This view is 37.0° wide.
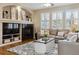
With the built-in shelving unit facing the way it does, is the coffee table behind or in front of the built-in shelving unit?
in front

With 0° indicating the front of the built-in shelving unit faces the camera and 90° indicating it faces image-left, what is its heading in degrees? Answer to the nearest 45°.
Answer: approximately 315°

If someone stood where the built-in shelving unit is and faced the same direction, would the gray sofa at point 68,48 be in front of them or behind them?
in front
